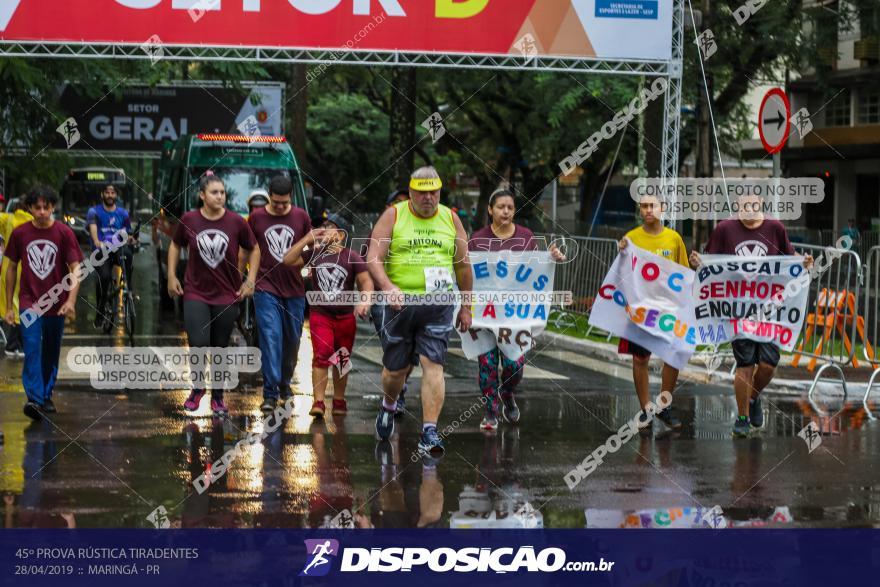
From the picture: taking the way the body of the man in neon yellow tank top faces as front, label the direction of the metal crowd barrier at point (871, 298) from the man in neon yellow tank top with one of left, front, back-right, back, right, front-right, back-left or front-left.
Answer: back-left

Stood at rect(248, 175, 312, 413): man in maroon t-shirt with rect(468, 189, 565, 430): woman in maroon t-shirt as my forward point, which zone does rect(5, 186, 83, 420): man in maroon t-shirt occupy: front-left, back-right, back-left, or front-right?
back-right

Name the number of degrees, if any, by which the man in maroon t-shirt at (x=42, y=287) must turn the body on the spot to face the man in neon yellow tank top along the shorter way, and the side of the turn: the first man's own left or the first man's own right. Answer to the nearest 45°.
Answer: approximately 45° to the first man's own left

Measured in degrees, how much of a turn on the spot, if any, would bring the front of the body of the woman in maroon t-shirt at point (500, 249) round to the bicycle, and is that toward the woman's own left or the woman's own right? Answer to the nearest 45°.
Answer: approximately 135° to the woman's own right

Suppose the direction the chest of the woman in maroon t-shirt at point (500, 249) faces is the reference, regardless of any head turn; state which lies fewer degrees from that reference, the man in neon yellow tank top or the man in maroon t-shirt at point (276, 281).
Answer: the man in neon yellow tank top

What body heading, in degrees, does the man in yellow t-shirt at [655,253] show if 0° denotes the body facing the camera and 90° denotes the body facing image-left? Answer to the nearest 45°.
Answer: approximately 0°

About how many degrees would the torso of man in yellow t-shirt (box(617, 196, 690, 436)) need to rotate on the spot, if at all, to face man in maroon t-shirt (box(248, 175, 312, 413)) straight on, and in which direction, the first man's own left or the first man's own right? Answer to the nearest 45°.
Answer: approximately 90° to the first man's own right

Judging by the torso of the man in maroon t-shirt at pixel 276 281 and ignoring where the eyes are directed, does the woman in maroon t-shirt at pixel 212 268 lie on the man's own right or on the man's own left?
on the man's own right
